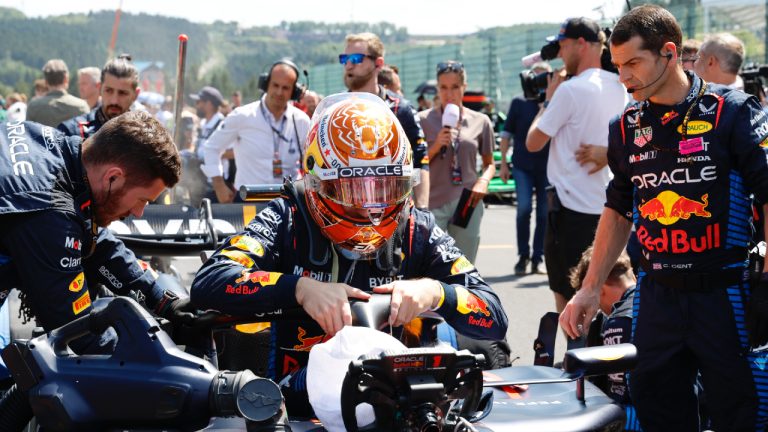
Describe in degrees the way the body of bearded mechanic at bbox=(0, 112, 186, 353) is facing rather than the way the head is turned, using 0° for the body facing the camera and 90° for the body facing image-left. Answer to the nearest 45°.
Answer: approximately 270°

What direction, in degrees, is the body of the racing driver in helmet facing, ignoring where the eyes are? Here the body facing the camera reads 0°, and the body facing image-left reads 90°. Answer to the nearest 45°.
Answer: approximately 0°

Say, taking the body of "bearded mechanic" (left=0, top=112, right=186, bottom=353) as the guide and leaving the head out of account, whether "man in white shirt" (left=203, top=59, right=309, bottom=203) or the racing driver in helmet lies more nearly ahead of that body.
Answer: the racing driver in helmet

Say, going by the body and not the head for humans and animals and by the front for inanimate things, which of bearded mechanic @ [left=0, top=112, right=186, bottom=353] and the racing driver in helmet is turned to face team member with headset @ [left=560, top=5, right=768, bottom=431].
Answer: the bearded mechanic

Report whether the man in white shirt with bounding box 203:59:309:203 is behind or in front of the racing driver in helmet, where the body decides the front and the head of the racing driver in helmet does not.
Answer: behind

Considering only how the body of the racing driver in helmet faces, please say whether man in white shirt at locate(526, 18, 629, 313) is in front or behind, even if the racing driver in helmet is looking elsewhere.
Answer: behind

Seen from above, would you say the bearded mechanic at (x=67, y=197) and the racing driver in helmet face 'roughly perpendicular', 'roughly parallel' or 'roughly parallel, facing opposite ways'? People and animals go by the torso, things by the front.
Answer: roughly perpendicular

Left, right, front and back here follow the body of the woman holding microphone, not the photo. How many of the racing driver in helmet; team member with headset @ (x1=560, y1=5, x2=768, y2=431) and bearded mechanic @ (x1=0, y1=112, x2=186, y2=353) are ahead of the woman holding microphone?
3

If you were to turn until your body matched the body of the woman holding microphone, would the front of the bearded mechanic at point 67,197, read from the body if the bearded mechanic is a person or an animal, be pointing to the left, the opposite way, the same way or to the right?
to the left

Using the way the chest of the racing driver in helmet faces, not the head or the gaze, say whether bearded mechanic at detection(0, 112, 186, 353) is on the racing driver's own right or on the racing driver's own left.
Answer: on the racing driver's own right
